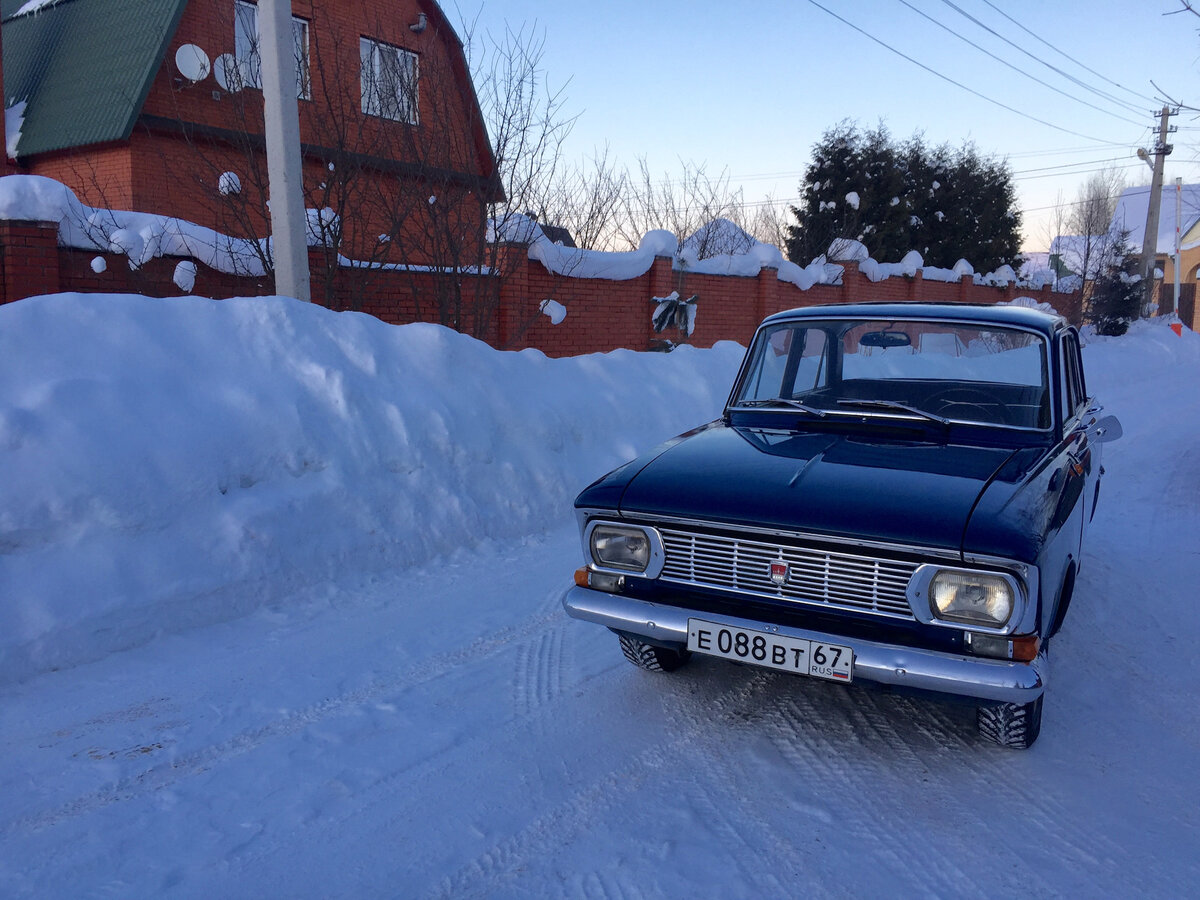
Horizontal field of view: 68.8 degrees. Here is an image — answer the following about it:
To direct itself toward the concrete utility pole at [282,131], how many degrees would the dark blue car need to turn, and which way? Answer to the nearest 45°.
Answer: approximately 90° to its right

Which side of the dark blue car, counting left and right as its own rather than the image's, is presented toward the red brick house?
right

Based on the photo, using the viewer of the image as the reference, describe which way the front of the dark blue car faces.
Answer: facing the viewer and to the left of the viewer

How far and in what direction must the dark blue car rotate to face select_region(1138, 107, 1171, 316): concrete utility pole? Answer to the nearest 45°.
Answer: approximately 135° to its right
